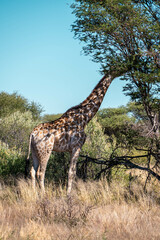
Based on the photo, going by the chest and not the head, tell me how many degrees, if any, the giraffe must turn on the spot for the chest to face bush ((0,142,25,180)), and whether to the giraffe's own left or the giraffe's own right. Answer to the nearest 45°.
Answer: approximately 135° to the giraffe's own left

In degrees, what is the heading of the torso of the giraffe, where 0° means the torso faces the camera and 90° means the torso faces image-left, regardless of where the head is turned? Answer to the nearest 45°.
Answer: approximately 270°
